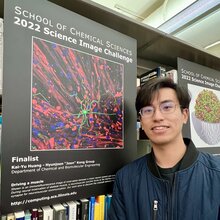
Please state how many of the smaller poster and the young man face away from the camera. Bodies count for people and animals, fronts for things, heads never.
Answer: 0

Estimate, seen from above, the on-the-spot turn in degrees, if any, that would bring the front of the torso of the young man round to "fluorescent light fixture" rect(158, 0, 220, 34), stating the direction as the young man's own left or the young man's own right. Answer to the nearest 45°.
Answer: approximately 180°

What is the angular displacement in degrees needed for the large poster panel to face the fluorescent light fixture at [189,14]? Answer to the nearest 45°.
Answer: approximately 90° to its left

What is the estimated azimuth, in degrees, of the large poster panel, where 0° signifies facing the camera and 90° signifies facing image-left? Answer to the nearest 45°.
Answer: approximately 315°

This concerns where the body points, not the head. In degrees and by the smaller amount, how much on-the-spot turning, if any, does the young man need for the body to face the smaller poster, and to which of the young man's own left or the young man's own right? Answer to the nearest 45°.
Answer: approximately 180°

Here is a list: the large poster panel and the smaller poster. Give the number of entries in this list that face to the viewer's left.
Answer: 0
